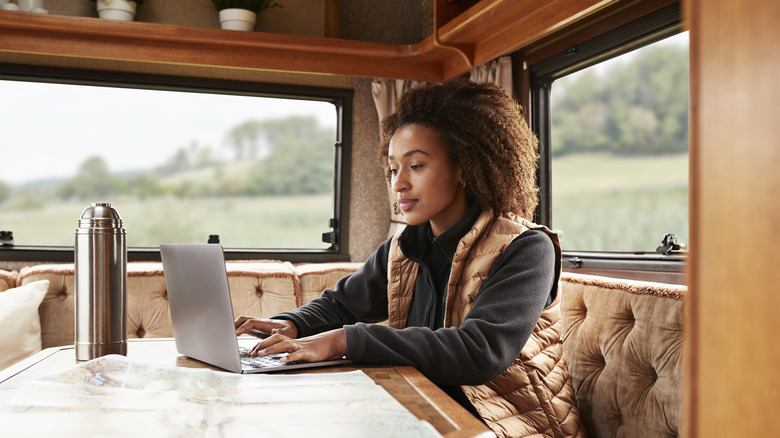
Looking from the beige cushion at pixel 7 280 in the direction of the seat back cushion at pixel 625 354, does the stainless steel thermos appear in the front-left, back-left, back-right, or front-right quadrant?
front-right

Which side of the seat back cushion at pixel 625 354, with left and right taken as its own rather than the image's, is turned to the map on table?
front

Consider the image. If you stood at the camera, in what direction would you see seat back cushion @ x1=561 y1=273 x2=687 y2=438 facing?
facing the viewer and to the left of the viewer

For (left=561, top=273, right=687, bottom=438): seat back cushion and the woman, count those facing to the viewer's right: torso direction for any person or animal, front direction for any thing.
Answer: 0

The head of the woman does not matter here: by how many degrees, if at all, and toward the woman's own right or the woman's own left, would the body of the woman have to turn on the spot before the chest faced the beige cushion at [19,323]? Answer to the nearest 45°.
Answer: approximately 45° to the woman's own right

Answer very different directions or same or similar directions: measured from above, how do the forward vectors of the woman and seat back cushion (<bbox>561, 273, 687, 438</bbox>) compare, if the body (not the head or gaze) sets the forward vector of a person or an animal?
same or similar directions

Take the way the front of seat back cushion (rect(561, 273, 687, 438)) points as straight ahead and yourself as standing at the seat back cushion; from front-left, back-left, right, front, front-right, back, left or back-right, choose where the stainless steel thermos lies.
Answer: front

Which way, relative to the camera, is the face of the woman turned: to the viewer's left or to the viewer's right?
to the viewer's left

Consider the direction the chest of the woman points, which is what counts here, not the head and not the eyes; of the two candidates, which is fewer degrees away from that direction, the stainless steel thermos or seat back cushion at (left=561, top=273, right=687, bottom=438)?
the stainless steel thermos

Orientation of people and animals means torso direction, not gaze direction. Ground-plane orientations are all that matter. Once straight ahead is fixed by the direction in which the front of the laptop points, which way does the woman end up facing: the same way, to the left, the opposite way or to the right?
the opposite way

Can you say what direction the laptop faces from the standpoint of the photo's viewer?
facing away from the viewer and to the right of the viewer
